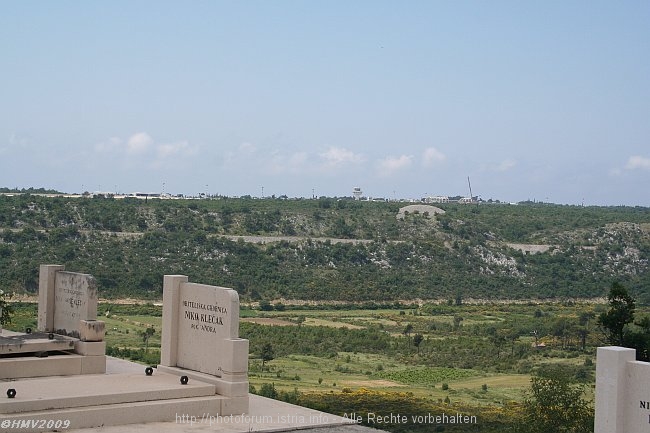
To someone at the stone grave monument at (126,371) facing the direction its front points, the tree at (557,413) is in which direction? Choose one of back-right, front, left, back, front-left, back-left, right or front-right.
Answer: back-left

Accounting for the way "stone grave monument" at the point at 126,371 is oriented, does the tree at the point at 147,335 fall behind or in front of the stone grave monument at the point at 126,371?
behind

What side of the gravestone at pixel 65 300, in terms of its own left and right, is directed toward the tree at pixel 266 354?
back

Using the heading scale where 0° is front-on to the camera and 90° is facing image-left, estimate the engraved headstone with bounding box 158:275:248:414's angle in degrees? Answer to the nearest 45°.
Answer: approximately 45°

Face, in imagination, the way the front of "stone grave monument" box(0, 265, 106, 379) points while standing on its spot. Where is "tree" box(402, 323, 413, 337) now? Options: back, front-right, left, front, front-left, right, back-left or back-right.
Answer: back

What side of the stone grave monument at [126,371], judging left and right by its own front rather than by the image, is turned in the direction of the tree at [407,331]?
back

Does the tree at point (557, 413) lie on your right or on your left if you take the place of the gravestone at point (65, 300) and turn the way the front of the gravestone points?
on your left

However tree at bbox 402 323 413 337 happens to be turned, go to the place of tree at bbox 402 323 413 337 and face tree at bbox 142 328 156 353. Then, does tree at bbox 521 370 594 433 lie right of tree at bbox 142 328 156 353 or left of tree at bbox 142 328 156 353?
left

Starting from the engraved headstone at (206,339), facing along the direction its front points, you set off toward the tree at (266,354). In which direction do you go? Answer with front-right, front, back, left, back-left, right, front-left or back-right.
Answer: back-right

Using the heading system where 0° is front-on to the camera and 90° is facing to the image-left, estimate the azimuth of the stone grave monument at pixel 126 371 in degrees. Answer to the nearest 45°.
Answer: approximately 45°

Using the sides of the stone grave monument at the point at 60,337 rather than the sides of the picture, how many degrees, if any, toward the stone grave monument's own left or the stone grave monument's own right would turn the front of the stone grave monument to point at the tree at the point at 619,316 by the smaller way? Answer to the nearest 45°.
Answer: approximately 135° to the stone grave monument's own left

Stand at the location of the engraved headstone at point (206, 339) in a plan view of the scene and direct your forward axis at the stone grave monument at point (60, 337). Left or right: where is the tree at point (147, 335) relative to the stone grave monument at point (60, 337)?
right
